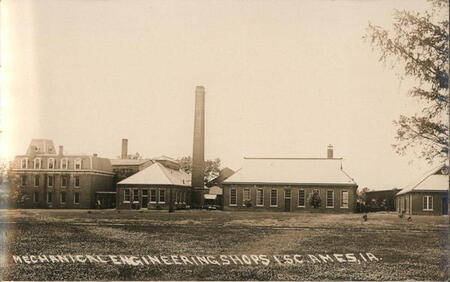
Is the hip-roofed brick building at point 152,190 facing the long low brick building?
no

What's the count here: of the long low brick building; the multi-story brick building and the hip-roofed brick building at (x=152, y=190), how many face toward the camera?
3

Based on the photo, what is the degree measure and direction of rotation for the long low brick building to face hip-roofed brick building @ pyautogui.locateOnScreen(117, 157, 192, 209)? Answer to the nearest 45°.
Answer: approximately 90° to its right

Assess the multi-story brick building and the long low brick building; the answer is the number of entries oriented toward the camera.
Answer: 2

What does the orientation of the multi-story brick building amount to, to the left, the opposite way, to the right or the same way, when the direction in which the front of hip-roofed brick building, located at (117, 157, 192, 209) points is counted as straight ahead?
the same way

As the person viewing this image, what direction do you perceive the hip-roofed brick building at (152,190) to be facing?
facing the viewer

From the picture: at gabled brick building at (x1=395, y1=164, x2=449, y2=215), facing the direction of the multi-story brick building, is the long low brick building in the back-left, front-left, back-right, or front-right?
front-right

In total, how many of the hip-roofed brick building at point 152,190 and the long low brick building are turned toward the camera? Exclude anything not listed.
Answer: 2

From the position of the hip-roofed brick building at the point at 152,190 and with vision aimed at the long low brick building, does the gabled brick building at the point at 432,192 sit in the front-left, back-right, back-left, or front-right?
front-right

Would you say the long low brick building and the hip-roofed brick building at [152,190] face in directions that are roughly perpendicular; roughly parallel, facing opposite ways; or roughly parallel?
roughly parallel
